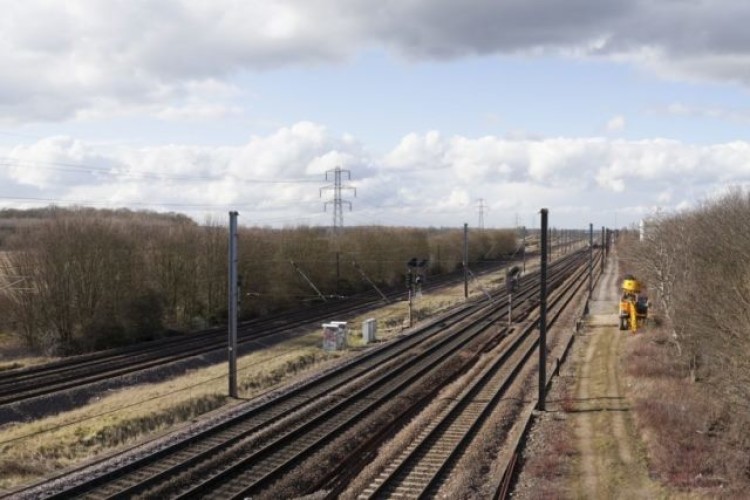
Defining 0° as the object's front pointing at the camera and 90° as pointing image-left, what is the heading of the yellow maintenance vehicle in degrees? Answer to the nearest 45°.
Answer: approximately 0°

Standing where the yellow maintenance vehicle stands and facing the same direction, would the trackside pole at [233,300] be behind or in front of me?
in front

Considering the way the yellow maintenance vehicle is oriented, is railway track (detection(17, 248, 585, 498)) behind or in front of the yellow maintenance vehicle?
in front
